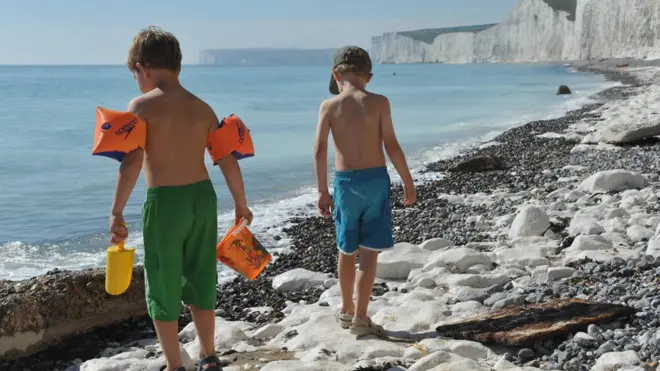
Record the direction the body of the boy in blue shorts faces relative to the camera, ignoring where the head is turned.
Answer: away from the camera

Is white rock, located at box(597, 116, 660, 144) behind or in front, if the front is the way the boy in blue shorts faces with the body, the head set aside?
in front

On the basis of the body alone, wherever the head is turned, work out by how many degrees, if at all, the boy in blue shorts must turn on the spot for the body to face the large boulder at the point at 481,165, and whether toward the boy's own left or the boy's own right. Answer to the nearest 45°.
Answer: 0° — they already face it

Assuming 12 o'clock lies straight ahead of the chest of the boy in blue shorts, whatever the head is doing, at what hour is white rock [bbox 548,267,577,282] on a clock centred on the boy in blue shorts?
The white rock is roughly at 2 o'clock from the boy in blue shorts.

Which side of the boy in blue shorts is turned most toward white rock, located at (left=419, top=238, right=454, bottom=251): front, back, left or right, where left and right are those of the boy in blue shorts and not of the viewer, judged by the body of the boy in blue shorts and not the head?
front

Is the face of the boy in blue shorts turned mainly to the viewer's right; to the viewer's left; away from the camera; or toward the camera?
away from the camera

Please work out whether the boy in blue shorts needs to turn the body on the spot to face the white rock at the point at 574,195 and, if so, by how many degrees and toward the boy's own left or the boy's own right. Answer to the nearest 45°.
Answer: approximately 45° to the boy's own right

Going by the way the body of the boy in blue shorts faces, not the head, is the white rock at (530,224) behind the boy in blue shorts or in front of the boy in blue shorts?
in front
